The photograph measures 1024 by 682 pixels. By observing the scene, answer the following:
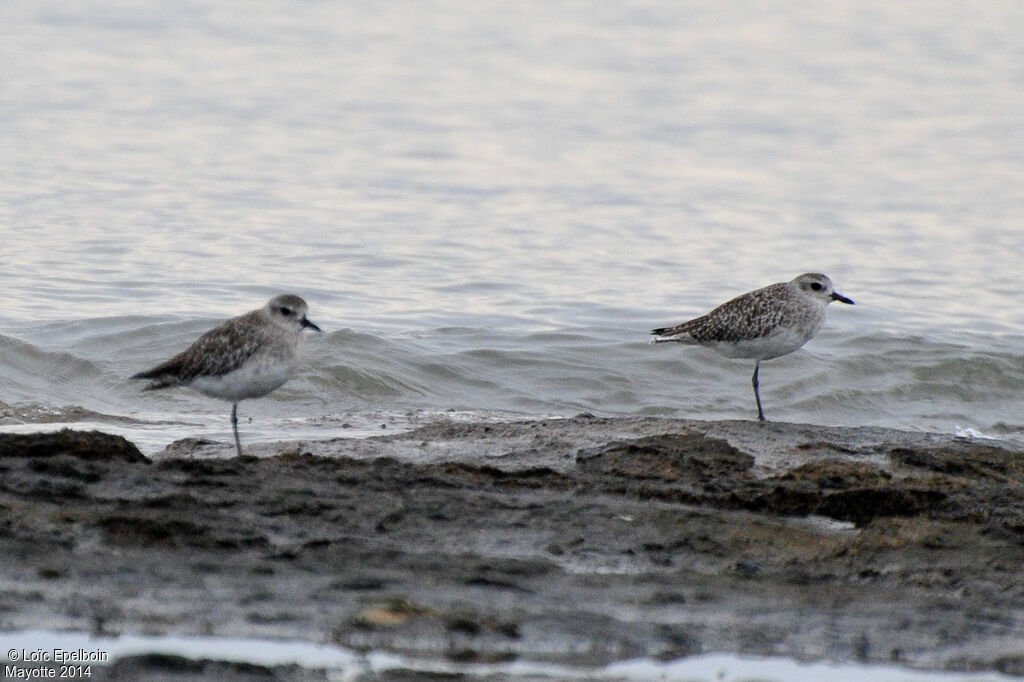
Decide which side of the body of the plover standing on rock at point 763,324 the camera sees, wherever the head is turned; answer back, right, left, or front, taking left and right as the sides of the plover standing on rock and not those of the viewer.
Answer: right

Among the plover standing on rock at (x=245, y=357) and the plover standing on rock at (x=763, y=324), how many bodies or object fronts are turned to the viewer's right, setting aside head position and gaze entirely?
2

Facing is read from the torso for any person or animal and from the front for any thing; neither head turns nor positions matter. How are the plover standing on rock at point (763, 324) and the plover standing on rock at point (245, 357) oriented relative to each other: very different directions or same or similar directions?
same or similar directions

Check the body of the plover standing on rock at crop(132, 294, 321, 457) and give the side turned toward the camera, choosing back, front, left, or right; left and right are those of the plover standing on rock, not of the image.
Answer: right

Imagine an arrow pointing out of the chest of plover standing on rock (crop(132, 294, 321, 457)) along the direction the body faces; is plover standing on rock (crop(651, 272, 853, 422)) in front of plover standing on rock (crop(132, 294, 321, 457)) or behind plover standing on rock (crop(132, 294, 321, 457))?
in front

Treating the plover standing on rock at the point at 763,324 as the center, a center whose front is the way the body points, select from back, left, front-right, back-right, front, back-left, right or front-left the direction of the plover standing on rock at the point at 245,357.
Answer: back-right
